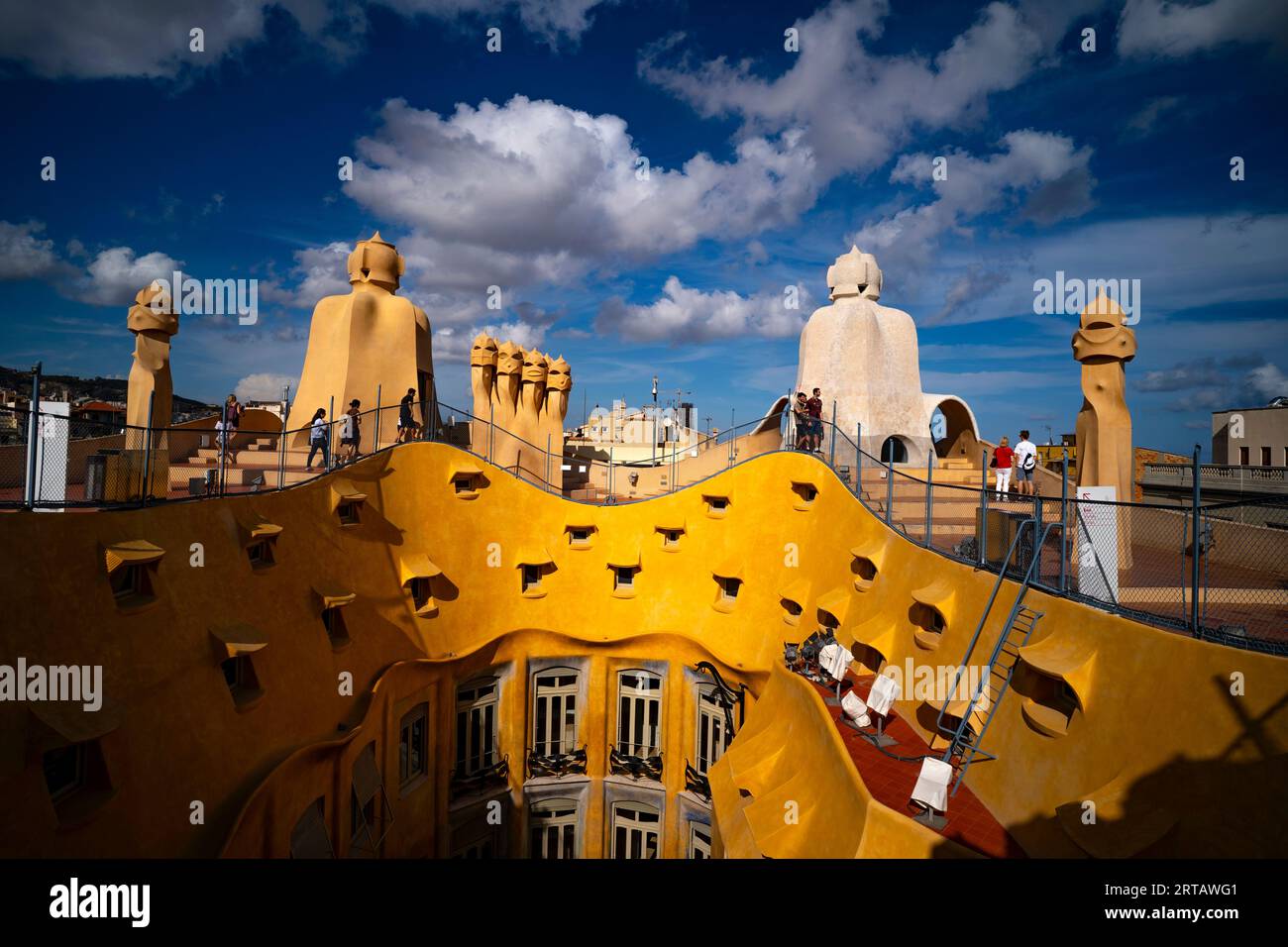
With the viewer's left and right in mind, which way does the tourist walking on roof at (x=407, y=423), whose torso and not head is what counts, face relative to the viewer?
facing to the right of the viewer

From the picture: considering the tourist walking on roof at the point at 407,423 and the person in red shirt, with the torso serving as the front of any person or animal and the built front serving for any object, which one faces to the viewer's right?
the tourist walking on roof

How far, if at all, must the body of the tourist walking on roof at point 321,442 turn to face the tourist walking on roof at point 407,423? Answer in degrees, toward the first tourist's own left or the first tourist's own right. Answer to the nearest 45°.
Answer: approximately 45° to the first tourist's own left
